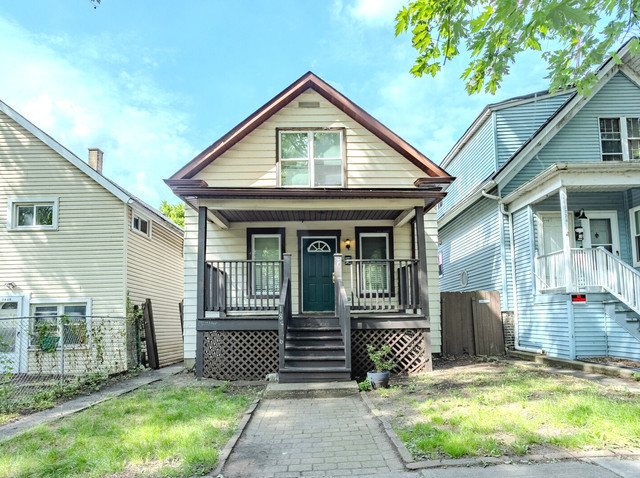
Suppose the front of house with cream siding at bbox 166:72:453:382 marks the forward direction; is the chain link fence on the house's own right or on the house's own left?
on the house's own right

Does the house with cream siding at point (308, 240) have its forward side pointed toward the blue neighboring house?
no

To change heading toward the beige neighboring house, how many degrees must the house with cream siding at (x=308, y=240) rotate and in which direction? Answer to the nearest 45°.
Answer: approximately 90° to its right

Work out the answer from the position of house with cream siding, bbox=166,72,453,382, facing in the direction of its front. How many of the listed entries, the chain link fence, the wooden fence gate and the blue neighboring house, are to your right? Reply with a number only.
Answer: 1

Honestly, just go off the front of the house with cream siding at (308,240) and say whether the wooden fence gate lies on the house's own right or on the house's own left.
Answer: on the house's own left

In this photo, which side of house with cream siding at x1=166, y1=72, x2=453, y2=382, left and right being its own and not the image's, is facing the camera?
front
